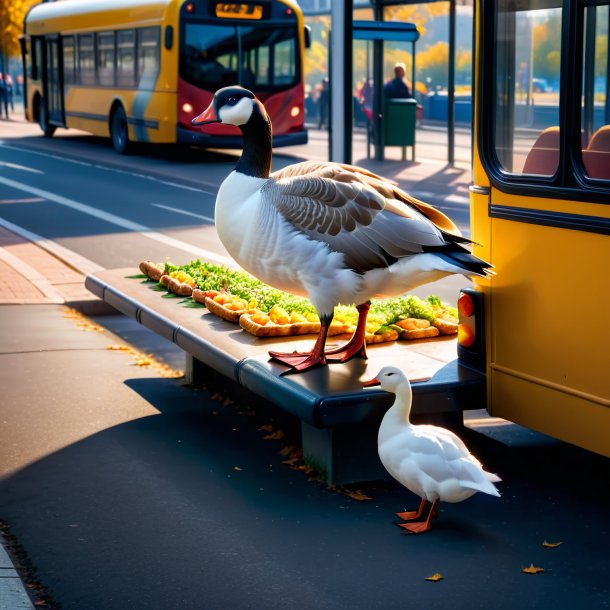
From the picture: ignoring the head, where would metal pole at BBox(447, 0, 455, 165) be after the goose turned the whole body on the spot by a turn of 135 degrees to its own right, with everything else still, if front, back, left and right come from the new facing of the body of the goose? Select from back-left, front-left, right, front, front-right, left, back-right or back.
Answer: front-left

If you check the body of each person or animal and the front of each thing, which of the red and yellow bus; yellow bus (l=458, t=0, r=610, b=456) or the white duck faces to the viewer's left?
the white duck

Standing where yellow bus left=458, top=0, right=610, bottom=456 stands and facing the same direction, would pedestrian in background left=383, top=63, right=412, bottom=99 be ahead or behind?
behind

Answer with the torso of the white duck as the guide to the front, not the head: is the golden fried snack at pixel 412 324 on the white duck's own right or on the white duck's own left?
on the white duck's own right

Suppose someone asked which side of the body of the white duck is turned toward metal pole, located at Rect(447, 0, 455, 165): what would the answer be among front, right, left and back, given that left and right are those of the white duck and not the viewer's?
right

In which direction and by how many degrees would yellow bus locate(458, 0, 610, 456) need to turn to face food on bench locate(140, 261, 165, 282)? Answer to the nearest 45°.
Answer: approximately 180°

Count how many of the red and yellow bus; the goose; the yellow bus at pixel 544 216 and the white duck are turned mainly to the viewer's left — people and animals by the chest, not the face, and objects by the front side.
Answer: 2

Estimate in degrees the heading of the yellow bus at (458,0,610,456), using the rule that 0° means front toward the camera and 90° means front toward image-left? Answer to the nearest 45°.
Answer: approximately 315°

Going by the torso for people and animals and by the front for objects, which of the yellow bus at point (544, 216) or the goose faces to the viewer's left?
the goose

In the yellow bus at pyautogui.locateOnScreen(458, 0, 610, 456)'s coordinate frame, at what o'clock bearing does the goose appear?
The goose is roughly at 5 o'clock from the yellow bus.

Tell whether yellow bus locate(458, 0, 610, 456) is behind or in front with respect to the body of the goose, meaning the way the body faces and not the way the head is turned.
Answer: behind
